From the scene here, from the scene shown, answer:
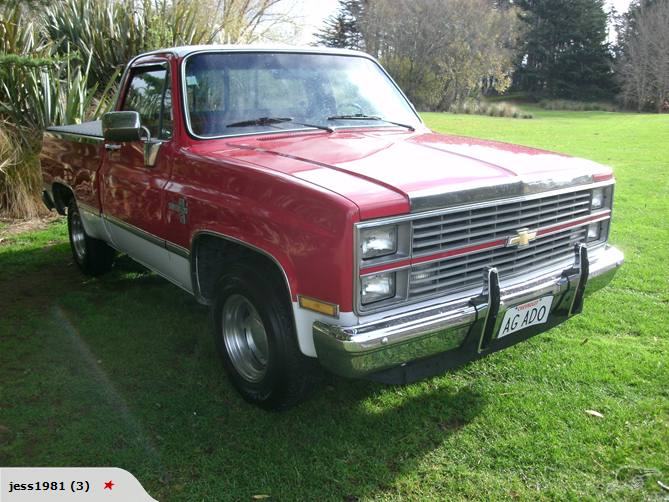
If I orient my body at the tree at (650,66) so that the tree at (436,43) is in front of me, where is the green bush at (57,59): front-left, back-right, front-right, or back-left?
front-left

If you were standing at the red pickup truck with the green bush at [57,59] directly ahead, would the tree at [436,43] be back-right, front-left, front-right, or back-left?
front-right

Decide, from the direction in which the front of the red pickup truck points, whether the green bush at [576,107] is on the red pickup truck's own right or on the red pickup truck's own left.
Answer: on the red pickup truck's own left

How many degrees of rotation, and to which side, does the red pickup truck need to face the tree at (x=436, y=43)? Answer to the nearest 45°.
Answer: approximately 135° to its left

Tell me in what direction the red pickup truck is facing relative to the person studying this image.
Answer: facing the viewer and to the right of the viewer

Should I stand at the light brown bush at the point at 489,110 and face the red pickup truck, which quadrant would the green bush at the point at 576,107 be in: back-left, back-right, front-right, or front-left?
back-left

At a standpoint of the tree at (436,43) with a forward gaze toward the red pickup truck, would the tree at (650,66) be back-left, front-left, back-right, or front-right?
back-left

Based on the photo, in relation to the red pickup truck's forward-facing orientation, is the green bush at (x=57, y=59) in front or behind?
behind

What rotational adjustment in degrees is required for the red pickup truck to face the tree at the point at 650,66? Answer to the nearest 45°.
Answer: approximately 90° to its left

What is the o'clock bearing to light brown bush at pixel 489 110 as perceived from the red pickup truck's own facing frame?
The light brown bush is roughly at 8 o'clock from the red pickup truck.

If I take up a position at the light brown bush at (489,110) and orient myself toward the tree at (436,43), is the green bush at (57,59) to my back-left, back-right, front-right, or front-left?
back-left
